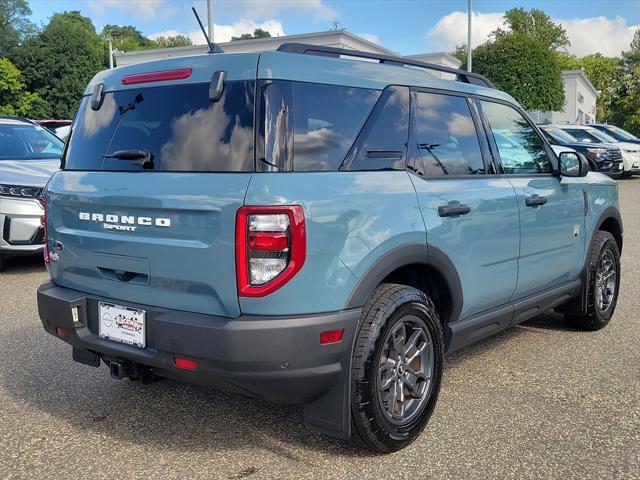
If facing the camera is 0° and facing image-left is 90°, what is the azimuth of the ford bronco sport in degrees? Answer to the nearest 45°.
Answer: approximately 225°

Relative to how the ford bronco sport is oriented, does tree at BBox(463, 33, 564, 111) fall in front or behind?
in front

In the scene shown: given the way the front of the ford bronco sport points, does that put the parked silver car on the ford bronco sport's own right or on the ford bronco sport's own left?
on the ford bronco sport's own left

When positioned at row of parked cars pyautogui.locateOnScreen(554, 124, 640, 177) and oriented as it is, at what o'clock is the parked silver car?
The parked silver car is roughly at 2 o'clock from the row of parked cars.

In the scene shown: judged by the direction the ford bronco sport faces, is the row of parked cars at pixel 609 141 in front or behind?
in front

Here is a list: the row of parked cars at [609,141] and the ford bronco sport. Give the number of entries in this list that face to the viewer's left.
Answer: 0

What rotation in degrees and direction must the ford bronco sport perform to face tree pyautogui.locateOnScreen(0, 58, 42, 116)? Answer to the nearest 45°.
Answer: approximately 90° to its left
